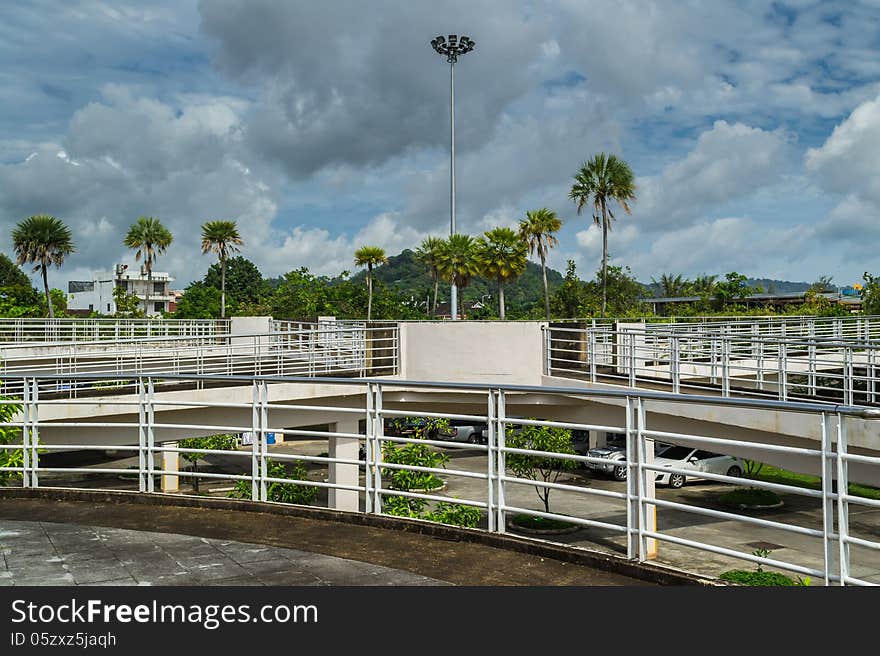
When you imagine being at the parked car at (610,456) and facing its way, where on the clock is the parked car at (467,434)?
the parked car at (467,434) is roughly at 3 o'clock from the parked car at (610,456).

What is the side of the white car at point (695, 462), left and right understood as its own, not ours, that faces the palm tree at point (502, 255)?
right

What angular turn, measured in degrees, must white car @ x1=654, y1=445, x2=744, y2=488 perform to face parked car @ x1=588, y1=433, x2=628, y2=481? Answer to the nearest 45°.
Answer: approximately 45° to its right

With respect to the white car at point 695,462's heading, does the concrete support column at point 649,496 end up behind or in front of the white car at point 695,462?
in front

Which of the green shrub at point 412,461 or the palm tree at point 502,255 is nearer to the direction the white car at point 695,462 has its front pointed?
the green shrub

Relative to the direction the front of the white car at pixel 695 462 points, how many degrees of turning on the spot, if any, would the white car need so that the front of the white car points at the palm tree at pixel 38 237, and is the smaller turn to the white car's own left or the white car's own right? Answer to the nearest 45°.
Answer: approximately 45° to the white car's own right

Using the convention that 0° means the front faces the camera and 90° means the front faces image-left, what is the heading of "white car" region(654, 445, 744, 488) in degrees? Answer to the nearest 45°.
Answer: approximately 45°

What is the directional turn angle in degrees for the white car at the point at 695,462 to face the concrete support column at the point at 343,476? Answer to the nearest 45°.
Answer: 0° — it already faces it

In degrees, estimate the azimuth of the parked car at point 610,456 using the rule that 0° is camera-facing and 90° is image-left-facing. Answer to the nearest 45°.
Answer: approximately 45°

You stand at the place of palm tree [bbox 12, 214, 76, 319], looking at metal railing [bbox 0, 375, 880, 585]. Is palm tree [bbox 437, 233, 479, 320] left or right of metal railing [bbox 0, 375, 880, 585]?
left

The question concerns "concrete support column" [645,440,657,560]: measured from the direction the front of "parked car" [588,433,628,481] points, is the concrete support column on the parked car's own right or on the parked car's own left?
on the parked car's own left

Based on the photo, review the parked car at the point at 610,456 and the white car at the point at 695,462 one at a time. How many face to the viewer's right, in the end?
0
